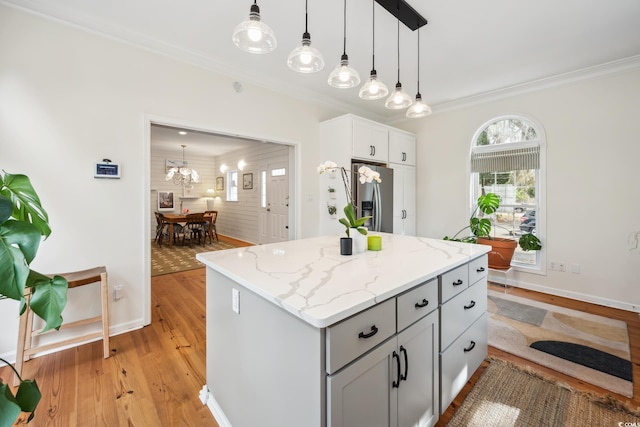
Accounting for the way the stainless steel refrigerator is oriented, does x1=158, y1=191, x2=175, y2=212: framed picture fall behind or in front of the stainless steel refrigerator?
behind

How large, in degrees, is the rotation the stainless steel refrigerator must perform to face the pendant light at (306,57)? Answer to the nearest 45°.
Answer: approximately 45° to its right

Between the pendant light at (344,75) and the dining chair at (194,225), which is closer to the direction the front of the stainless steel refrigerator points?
the pendant light

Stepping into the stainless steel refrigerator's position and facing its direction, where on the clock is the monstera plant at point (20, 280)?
The monstera plant is roughly at 2 o'clock from the stainless steel refrigerator.

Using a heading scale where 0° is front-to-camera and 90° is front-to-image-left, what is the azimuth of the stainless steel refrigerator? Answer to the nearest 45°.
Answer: approximately 315°

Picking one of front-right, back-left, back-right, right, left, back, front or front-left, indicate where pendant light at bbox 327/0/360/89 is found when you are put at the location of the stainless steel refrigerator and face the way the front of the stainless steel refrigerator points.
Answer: front-right

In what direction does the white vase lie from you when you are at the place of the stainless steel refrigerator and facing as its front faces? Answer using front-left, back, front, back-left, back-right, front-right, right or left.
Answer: front-right

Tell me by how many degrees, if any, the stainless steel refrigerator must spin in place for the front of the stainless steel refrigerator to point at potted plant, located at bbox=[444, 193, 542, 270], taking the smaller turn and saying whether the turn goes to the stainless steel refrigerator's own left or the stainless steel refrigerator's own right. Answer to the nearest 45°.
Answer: approximately 45° to the stainless steel refrigerator's own left

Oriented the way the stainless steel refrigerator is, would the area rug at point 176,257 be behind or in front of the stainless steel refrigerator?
behind
